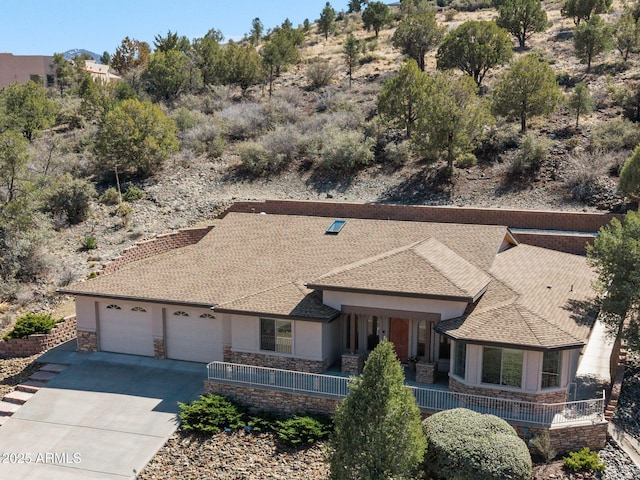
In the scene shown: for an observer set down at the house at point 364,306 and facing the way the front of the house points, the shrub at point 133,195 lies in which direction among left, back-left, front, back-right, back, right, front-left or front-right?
back-right

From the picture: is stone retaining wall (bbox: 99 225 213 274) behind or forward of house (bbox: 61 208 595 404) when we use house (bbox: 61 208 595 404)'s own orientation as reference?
behind

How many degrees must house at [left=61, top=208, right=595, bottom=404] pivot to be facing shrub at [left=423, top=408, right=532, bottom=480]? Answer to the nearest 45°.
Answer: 0° — it already faces it

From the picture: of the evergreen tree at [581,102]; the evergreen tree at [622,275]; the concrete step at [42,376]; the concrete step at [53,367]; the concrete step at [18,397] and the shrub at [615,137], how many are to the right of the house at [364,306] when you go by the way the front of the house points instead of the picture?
3

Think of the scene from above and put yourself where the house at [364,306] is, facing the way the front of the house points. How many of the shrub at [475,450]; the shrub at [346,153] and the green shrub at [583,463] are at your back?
1

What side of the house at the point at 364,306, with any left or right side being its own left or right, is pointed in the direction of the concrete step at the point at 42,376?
right

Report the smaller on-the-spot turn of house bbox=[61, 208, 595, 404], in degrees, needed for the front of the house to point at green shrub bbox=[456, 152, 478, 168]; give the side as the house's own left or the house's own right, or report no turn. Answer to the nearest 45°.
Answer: approximately 180°

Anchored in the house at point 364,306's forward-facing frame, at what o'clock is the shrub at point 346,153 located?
The shrub is roughly at 6 o'clock from the house.

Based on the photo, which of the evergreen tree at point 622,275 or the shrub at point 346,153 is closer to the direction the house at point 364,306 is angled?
the evergreen tree

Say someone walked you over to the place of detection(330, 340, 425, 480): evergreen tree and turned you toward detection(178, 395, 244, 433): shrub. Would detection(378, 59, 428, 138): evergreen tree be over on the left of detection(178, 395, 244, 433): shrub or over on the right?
right

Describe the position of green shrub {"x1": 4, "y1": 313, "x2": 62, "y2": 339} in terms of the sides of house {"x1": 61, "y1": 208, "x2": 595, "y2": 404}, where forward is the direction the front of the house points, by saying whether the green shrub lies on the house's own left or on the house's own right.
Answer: on the house's own right

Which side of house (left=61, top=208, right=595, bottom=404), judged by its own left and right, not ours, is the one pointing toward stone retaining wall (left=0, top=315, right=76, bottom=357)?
right

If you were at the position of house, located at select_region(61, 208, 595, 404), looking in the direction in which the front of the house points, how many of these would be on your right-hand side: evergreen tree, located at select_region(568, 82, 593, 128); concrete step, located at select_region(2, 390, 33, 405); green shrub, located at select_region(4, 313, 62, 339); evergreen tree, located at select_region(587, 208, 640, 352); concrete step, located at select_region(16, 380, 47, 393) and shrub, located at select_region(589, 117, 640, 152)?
3

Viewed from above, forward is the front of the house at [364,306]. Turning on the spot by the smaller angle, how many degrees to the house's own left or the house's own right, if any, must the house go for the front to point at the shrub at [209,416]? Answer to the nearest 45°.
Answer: approximately 45° to the house's own right

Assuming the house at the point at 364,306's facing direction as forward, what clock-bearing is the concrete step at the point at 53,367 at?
The concrete step is roughly at 3 o'clock from the house.

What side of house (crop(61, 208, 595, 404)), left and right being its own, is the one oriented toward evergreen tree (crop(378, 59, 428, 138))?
back

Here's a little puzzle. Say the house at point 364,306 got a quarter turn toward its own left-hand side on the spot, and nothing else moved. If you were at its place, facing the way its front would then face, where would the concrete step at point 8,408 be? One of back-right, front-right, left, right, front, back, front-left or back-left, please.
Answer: back

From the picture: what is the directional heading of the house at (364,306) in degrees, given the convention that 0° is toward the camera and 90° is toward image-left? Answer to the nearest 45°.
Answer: approximately 0°
